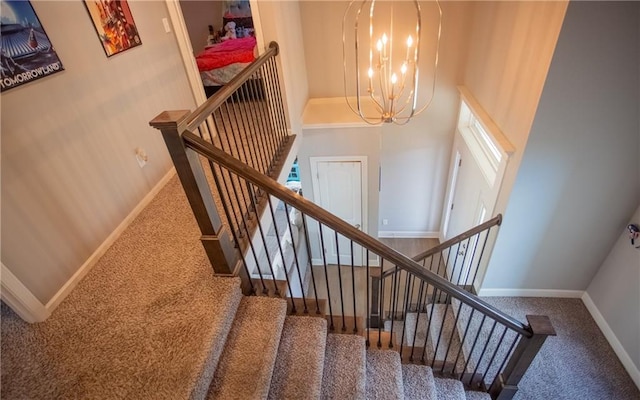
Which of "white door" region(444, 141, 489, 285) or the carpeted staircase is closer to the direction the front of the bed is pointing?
the carpeted staircase

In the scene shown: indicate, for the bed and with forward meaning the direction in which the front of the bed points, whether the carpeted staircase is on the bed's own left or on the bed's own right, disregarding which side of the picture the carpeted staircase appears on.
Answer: on the bed's own left

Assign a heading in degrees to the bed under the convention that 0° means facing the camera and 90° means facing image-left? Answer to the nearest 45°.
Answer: approximately 45°

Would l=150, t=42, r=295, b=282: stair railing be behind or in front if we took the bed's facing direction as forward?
in front

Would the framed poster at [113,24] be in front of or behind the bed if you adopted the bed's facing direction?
in front

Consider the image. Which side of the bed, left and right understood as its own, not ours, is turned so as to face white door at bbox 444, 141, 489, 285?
left
